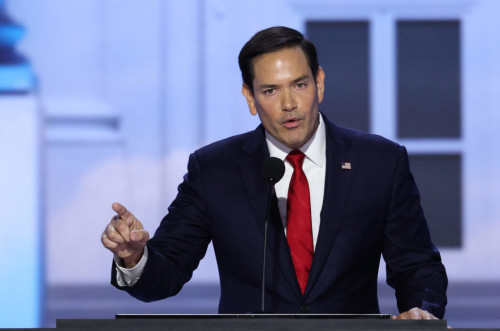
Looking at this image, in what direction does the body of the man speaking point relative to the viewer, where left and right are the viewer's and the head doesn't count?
facing the viewer
